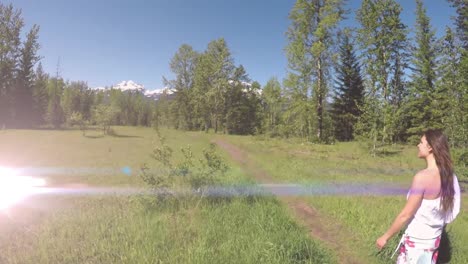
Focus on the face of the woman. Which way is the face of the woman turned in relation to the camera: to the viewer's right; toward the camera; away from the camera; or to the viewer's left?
to the viewer's left

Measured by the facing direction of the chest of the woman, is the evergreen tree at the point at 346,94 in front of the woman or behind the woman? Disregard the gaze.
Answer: in front

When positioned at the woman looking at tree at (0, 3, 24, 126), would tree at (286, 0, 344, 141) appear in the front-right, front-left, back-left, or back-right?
front-right

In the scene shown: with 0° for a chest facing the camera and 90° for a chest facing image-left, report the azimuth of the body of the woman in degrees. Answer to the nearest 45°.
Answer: approximately 135°

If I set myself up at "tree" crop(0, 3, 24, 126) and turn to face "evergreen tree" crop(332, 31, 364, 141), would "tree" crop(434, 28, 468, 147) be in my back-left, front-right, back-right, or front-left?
front-right

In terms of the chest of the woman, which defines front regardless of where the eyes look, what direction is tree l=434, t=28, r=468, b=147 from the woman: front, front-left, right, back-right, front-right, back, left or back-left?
front-right

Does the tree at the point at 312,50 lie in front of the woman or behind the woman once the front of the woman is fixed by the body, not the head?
in front

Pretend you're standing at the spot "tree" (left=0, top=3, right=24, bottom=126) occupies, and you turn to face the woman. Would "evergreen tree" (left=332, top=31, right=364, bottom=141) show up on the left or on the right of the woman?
left
